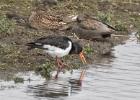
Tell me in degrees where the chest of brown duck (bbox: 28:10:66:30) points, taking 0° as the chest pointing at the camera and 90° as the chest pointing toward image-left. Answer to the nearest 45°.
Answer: approximately 90°

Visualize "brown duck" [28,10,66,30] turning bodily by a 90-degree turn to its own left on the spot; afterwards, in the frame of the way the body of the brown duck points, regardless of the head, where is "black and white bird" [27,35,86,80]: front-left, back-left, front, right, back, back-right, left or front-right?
front

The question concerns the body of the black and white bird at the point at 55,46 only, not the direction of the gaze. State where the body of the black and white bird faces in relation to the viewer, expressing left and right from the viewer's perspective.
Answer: facing to the right of the viewer

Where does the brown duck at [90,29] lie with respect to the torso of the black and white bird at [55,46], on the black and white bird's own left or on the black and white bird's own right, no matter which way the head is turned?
on the black and white bird's own left

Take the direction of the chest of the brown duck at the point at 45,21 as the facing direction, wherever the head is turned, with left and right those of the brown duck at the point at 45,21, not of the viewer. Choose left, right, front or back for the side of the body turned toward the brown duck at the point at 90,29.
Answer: back
